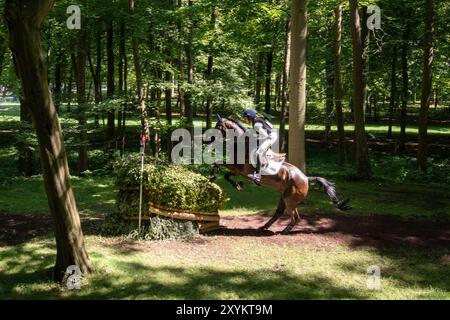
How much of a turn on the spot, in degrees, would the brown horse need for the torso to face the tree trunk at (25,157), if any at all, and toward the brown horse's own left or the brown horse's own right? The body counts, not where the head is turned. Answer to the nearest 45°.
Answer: approximately 45° to the brown horse's own right

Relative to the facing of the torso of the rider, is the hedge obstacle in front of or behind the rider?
in front

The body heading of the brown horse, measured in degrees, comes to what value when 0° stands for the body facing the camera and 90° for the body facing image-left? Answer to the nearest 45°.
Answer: approximately 90°

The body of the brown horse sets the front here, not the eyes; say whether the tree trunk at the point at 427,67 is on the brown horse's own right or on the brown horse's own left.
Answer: on the brown horse's own right

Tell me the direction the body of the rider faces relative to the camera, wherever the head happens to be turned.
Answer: to the viewer's left

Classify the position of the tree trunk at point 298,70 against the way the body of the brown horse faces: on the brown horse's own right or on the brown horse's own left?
on the brown horse's own right

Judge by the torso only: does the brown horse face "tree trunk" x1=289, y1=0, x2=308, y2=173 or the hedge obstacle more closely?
the hedge obstacle
